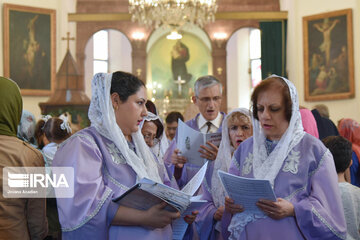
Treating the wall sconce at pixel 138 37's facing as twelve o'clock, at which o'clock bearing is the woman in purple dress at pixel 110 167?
The woman in purple dress is roughly at 12 o'clock from the wall sconce.

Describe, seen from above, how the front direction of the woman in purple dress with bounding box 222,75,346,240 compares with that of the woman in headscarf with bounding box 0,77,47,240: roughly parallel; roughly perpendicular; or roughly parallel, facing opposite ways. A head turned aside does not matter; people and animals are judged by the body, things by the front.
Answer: roughly parallel, facing opposite ways

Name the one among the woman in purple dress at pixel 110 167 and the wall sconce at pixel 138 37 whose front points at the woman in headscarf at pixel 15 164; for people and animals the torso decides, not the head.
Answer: the wall sconce

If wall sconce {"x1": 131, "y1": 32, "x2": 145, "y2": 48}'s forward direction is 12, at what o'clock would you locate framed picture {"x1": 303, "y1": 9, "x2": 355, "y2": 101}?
The framed picture is roughly at 10 o'clock from the wall sconce.

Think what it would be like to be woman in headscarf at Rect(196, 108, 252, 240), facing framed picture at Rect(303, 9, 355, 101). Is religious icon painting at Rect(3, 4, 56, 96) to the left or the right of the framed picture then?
left

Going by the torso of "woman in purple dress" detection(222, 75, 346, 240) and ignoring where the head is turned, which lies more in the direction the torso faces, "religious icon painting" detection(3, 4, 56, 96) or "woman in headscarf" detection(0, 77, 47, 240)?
the woman in headscarf

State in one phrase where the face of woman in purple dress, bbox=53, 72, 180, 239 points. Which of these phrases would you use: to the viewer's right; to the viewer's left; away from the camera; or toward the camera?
to the viewer's right
